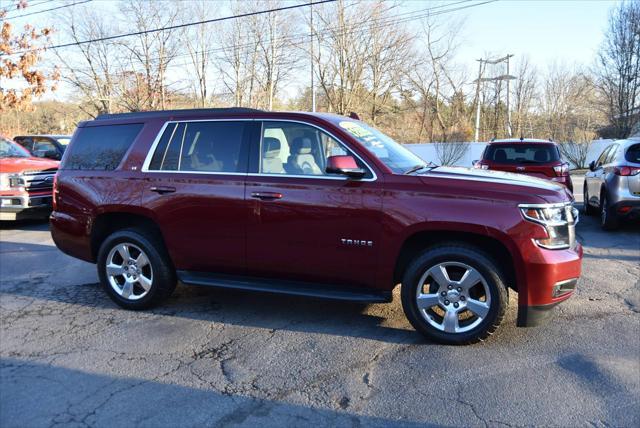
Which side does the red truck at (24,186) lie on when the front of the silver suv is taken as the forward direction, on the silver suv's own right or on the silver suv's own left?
on the silver suv's own left

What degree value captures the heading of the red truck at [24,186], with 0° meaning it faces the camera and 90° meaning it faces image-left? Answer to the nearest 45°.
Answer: approximately 315°

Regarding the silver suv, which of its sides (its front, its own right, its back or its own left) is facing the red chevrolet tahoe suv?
left

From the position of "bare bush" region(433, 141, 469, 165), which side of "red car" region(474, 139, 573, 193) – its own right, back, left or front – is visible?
front

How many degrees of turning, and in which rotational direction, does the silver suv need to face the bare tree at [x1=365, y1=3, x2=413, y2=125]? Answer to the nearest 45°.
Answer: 0° — it already faces it

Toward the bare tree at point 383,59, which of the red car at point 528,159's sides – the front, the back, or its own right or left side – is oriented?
front

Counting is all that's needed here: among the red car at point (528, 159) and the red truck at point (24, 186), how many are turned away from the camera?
1

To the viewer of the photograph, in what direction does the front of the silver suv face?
facing away from the viewer and to the left of the viewer

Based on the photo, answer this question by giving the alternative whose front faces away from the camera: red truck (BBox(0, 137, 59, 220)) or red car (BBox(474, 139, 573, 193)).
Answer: red car (BBox(474, 139, 573, 193))

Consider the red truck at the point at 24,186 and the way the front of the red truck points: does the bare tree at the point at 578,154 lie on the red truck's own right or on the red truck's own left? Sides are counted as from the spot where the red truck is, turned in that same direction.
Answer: on the red truck's own left

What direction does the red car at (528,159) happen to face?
away from the camera

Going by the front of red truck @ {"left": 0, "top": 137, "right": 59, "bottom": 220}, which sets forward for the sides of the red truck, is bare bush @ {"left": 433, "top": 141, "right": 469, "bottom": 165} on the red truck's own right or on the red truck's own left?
on the red truck's own left
